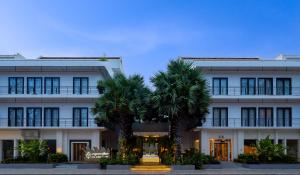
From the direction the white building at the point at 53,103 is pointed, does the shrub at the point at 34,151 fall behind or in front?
in front

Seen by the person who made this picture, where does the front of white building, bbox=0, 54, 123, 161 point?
facing the viewer

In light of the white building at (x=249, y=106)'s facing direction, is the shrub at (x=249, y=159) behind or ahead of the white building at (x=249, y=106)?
ahead

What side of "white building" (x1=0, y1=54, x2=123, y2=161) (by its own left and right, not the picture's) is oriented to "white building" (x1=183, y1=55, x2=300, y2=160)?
left

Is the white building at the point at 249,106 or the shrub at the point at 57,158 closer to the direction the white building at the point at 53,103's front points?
the shrub

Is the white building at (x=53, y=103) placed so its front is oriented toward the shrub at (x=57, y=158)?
yes

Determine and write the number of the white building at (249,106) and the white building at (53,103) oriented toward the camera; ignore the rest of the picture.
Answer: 2

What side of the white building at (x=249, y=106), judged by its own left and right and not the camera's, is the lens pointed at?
front

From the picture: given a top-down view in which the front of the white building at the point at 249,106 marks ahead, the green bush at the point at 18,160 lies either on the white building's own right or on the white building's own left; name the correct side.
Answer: on the white building's own right

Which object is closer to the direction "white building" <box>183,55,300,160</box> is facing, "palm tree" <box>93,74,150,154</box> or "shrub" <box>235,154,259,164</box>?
the shrub
